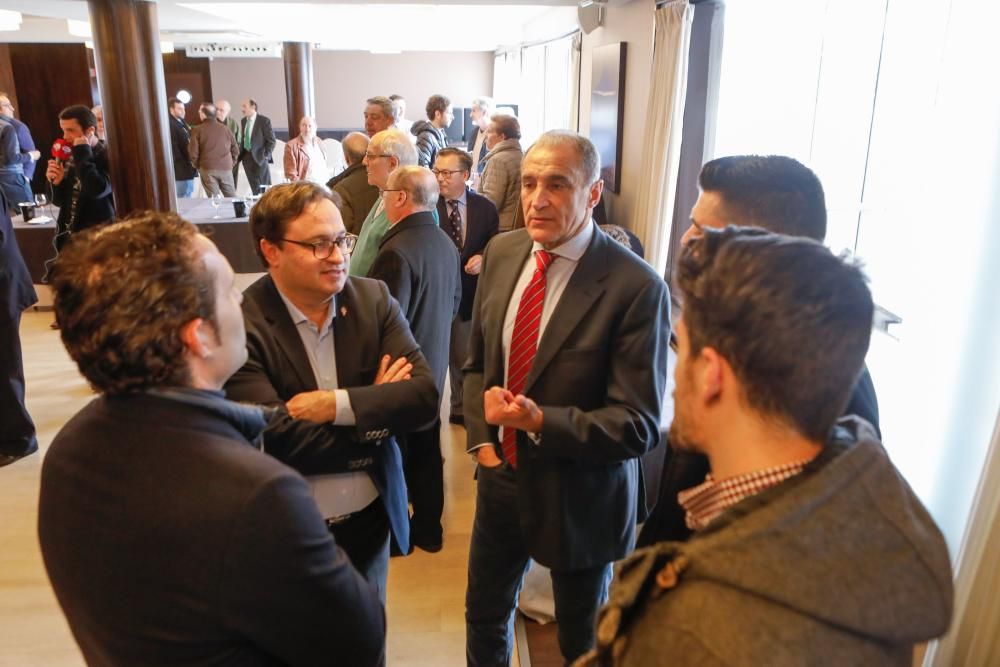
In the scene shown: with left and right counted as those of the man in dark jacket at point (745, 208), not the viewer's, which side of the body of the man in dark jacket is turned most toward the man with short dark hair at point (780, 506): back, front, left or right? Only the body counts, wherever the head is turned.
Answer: left

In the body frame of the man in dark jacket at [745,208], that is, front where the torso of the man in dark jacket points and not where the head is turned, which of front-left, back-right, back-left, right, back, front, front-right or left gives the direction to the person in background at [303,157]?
front-right

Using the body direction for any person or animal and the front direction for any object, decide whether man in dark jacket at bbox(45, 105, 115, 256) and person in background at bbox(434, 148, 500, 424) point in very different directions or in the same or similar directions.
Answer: same or similar directions

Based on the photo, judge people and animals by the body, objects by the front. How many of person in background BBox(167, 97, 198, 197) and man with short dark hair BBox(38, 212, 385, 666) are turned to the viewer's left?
0

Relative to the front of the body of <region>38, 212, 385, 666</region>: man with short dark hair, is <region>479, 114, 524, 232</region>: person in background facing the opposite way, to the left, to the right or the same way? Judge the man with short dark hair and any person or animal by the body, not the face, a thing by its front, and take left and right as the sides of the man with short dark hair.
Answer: to the left

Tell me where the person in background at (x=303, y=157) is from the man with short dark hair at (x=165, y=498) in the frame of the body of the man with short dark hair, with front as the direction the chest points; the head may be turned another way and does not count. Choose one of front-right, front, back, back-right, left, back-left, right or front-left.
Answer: front-left

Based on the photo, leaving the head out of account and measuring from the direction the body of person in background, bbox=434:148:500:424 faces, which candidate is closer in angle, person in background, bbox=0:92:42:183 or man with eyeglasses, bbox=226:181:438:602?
the man with eyeglasses

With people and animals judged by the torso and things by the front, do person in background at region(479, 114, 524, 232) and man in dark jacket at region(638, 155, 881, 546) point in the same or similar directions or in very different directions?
same or similar directions

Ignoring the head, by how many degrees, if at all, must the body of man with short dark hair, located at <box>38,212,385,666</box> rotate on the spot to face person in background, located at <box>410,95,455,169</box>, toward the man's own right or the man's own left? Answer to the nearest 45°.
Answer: approximately 45° to the man's own left

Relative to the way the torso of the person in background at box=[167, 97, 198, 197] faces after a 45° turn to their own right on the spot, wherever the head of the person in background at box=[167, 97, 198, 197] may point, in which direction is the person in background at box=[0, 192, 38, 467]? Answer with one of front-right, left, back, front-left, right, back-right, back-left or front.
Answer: front-right

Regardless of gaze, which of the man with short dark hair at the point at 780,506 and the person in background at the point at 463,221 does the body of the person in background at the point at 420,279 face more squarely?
the person in background

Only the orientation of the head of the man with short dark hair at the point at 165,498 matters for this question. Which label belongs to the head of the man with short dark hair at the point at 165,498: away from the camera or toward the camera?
away from the camera

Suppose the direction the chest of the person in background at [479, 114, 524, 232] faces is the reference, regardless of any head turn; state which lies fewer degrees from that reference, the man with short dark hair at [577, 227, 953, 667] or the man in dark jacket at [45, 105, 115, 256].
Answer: the man in dark jacket

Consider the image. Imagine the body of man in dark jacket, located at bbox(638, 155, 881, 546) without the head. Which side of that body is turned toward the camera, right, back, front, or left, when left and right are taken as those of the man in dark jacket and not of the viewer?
left

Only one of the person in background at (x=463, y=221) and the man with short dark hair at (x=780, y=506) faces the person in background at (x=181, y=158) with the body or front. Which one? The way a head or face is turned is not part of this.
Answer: the man with short dark hair

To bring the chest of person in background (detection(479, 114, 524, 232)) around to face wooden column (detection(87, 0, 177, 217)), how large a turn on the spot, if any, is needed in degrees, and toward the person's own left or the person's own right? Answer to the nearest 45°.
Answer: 0° — they already face it

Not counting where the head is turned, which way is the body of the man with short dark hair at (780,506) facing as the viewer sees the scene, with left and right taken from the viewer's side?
facing away from the viewer and to the left of the viewer
